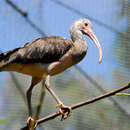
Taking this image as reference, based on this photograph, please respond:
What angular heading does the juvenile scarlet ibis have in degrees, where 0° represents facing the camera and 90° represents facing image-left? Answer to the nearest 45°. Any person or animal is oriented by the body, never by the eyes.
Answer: approximately 270°
